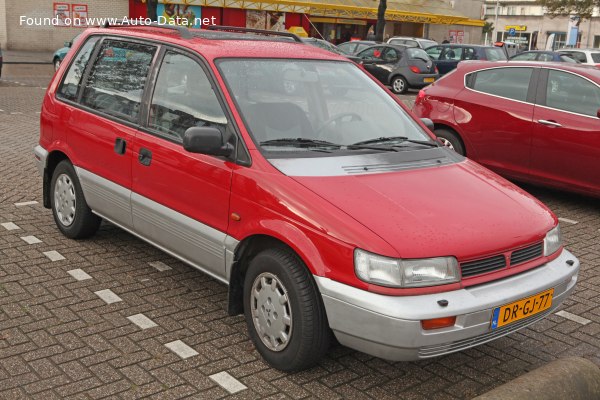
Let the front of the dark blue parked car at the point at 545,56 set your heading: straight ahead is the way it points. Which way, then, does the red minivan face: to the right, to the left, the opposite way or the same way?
the opposite way

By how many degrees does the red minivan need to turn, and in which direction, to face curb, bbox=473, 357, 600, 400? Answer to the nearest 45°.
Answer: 0° — it already faces it

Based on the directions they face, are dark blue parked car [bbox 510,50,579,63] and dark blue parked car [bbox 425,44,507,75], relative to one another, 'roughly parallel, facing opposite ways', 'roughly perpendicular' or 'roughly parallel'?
roughly parallel

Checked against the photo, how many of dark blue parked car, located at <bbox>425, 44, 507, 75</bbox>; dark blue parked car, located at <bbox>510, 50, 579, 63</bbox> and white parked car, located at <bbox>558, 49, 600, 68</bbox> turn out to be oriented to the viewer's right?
0

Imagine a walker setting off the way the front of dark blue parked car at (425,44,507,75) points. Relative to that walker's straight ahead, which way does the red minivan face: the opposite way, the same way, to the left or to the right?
the opposite way

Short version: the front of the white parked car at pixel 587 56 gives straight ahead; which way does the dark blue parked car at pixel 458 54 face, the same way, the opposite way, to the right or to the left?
the same way

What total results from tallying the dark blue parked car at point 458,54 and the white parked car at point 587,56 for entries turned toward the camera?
0

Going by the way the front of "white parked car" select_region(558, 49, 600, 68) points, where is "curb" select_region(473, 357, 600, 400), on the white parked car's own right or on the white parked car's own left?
on the white parked car's own left

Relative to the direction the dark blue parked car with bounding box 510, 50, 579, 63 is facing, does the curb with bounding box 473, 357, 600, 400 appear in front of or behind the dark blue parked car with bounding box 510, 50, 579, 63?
behind

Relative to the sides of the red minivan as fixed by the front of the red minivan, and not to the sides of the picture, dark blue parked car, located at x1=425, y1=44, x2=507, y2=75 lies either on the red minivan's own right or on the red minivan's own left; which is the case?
on the red minivan's own left

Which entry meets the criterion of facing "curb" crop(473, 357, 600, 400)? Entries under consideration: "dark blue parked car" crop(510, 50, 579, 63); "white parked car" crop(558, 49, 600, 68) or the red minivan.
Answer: the red minivan

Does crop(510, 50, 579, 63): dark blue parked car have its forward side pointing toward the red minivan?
no

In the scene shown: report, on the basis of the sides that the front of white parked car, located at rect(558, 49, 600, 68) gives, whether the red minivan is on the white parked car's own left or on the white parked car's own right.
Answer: on the white parked car's own left

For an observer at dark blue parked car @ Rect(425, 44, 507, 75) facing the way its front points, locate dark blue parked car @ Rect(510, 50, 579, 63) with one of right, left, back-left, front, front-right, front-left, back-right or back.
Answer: back

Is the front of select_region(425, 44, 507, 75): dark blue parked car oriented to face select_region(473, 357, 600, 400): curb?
no

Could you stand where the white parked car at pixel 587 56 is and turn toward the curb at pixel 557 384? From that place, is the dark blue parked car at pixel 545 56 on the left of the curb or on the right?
right

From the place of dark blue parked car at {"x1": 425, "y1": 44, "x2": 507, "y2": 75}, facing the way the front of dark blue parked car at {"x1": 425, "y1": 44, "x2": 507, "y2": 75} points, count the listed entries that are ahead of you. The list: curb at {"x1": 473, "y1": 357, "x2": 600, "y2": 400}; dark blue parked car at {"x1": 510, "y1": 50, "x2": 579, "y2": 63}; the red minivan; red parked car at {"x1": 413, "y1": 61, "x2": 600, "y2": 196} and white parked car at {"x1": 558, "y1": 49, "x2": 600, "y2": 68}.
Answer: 0

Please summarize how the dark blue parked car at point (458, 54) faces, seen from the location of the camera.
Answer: facing away from the viewer and to the left of the viewer

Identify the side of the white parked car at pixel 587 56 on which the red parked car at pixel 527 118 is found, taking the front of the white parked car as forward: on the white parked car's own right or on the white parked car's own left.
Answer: on the white parked car's own left

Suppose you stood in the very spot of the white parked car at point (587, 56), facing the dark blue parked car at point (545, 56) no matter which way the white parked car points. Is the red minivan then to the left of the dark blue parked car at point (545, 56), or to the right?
left
